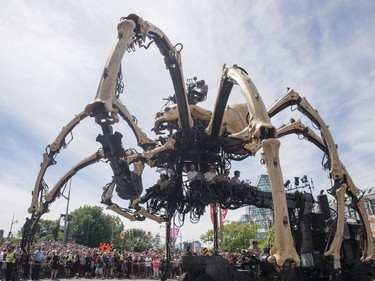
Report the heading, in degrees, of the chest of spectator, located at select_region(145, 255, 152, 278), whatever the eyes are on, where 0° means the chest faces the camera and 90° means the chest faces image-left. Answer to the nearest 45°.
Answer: approximately 0°

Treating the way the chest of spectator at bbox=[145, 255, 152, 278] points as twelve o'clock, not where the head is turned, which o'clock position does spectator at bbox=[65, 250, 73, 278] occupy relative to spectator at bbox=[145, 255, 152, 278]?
spectator at bbox=[65, 250, 73, 278] is roughly at 2 o'clock from spectator at bbox=[145, 255, 152, 278].

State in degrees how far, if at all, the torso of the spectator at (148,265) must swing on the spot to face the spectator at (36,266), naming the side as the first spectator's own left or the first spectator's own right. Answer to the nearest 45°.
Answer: approximately 45° to the first spectator's own right

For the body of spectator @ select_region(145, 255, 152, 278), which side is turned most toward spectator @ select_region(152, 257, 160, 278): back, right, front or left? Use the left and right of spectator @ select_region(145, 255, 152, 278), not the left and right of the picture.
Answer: left

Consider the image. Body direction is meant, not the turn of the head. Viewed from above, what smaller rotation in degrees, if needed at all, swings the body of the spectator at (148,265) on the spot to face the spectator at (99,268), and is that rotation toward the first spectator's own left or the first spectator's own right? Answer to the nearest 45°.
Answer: approximately 45° to the first spectator's own right
